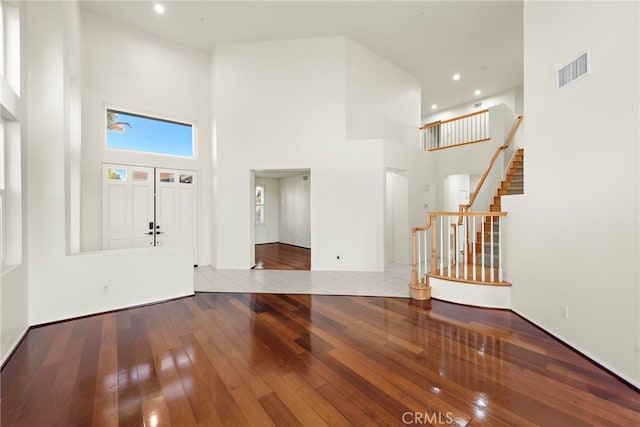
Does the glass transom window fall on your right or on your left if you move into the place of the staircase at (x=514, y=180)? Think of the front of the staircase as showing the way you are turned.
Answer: on your right

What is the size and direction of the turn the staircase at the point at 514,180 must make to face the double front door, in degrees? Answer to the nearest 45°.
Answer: approximately 45° to its right
